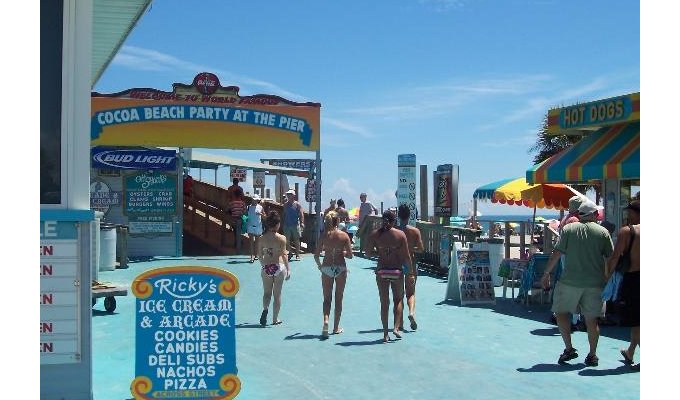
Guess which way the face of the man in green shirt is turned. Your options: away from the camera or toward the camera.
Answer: away from the camera

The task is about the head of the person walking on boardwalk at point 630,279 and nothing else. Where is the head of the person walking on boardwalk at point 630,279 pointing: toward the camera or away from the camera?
away from the camera

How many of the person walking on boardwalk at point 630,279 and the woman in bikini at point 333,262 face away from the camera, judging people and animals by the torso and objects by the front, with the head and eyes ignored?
2

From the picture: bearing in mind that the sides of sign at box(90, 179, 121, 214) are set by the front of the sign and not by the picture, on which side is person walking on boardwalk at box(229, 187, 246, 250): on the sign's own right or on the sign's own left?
on the sign's own left

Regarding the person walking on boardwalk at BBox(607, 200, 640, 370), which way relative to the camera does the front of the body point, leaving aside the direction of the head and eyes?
away from the camera

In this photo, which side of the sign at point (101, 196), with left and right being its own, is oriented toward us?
front

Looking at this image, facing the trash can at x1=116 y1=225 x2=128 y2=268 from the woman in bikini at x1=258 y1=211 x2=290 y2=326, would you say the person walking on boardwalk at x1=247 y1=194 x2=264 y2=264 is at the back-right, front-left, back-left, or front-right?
front-right

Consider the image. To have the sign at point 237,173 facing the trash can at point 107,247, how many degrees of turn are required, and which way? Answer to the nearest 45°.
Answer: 0° — it already faces it

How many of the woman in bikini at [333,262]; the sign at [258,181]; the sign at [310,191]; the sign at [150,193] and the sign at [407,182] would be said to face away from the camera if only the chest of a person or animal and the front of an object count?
1

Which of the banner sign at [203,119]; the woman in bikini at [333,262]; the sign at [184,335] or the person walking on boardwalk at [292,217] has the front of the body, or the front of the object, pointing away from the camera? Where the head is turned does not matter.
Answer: the woman in bikini

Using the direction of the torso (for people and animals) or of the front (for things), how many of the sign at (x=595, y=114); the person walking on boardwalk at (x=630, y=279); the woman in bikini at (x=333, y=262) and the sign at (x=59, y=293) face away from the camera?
2

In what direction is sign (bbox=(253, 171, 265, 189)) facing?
toward the camera

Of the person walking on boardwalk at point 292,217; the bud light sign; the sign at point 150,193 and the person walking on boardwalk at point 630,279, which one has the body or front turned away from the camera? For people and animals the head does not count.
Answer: the person walking on boardwalk at point 630,279

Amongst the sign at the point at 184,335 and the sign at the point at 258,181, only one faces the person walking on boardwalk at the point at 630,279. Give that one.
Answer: the sign at the point at 258,181

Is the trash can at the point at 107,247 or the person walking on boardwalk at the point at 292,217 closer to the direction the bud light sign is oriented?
the trash can

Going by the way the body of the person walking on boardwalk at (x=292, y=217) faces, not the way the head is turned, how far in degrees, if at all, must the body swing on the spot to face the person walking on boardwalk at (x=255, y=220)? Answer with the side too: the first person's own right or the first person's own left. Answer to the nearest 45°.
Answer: approximately 90° to the first person's own right

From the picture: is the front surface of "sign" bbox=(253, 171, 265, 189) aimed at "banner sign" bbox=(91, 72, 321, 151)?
yes
